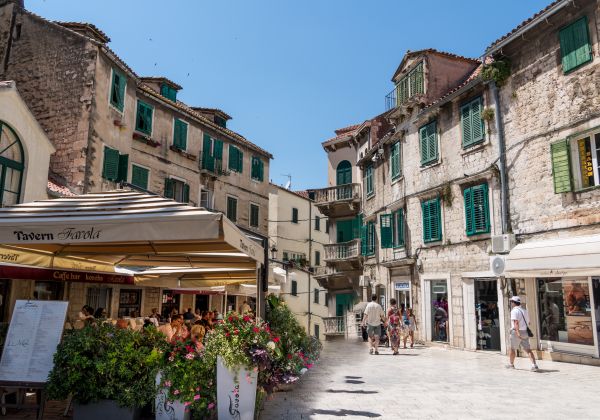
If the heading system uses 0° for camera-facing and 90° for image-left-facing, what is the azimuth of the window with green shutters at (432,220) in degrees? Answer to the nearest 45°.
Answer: approximately 45°

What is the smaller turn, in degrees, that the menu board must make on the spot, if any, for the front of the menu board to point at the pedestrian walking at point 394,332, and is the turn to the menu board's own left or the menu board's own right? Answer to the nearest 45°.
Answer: approximately 135° to the menu board's own left

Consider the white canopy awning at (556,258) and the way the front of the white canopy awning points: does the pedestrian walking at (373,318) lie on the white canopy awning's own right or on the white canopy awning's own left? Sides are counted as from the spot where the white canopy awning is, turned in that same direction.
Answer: on the white canopy awning's own right

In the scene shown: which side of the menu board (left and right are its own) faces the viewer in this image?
front

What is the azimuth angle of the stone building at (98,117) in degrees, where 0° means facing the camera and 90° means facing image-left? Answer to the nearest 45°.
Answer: approximately 315°

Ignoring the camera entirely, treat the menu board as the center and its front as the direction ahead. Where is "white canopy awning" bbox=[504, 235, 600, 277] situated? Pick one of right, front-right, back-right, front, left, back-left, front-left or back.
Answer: left

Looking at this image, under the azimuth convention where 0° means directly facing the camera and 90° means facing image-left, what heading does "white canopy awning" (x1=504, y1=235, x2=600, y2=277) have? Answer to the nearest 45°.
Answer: approximately 45°

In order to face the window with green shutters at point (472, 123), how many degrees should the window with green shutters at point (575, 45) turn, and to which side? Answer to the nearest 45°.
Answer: approximately 90° to its right

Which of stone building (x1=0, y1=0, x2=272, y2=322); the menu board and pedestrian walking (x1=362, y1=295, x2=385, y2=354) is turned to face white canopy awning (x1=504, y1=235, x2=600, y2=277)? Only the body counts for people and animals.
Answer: the stone building
